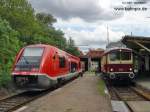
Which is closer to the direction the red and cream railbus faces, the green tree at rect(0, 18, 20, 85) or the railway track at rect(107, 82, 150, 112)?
the railway track

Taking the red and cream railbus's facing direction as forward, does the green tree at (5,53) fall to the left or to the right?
on its right

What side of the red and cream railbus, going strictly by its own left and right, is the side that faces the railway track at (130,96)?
front

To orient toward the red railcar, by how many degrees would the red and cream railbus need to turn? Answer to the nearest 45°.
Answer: approximately 45° to its right

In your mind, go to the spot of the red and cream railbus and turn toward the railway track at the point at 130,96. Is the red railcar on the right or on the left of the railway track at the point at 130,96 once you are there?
right

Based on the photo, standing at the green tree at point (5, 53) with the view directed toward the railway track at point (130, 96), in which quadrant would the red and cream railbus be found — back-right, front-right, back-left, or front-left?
front-left

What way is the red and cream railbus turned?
toward the camera
